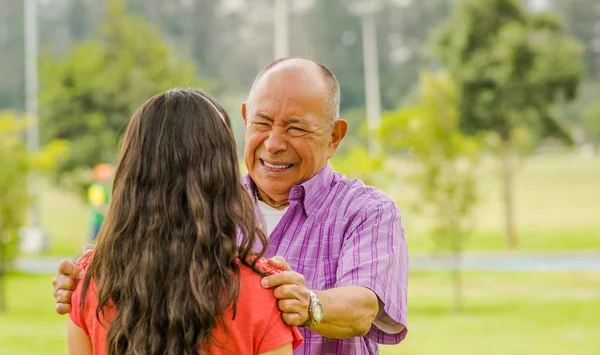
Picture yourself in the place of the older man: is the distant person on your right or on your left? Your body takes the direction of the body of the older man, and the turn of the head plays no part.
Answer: on your right

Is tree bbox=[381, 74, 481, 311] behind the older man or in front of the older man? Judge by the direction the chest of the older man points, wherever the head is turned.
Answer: behind

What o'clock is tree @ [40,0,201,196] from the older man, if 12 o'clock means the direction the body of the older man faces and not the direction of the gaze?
The tree is roughly at 4 o'clock from the older man.

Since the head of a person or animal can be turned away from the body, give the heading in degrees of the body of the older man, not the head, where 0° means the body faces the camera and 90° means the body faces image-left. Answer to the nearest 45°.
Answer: approximately 45°

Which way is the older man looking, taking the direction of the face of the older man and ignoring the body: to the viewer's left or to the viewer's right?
to the viewer's left

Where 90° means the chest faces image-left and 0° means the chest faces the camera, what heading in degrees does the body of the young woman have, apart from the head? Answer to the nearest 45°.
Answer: approximately 180°
